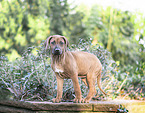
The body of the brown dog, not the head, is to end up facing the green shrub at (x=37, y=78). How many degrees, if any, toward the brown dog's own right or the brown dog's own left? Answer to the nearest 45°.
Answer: approximately 90° to the brown dog's own right

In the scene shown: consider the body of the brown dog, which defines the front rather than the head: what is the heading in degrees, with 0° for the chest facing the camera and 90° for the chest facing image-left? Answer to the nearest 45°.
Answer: approximately 45°
